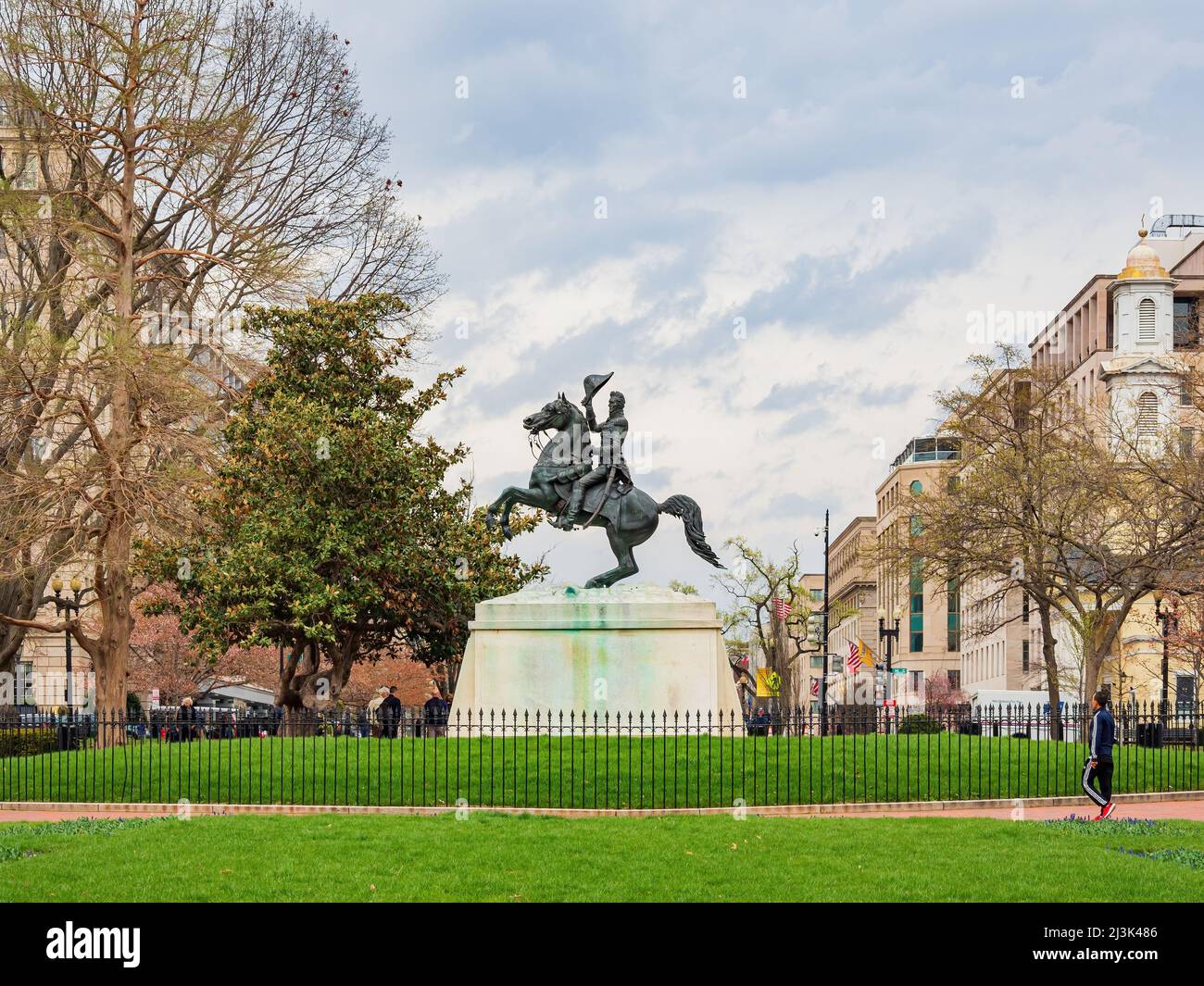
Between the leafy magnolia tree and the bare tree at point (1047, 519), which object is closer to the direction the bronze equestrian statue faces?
the leafy magnolia tree

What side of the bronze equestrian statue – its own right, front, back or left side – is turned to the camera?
left

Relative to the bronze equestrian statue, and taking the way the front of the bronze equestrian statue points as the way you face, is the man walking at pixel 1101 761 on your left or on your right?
on your left

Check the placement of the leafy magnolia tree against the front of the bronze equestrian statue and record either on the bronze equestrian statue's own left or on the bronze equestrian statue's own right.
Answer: on the bronze equestrian statue's own right

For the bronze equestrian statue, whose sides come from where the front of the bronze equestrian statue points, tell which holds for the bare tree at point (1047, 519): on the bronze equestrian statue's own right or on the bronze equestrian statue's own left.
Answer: on the bronze equestrian statue's own right

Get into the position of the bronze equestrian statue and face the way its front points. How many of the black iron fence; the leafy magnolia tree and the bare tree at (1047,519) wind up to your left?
1
